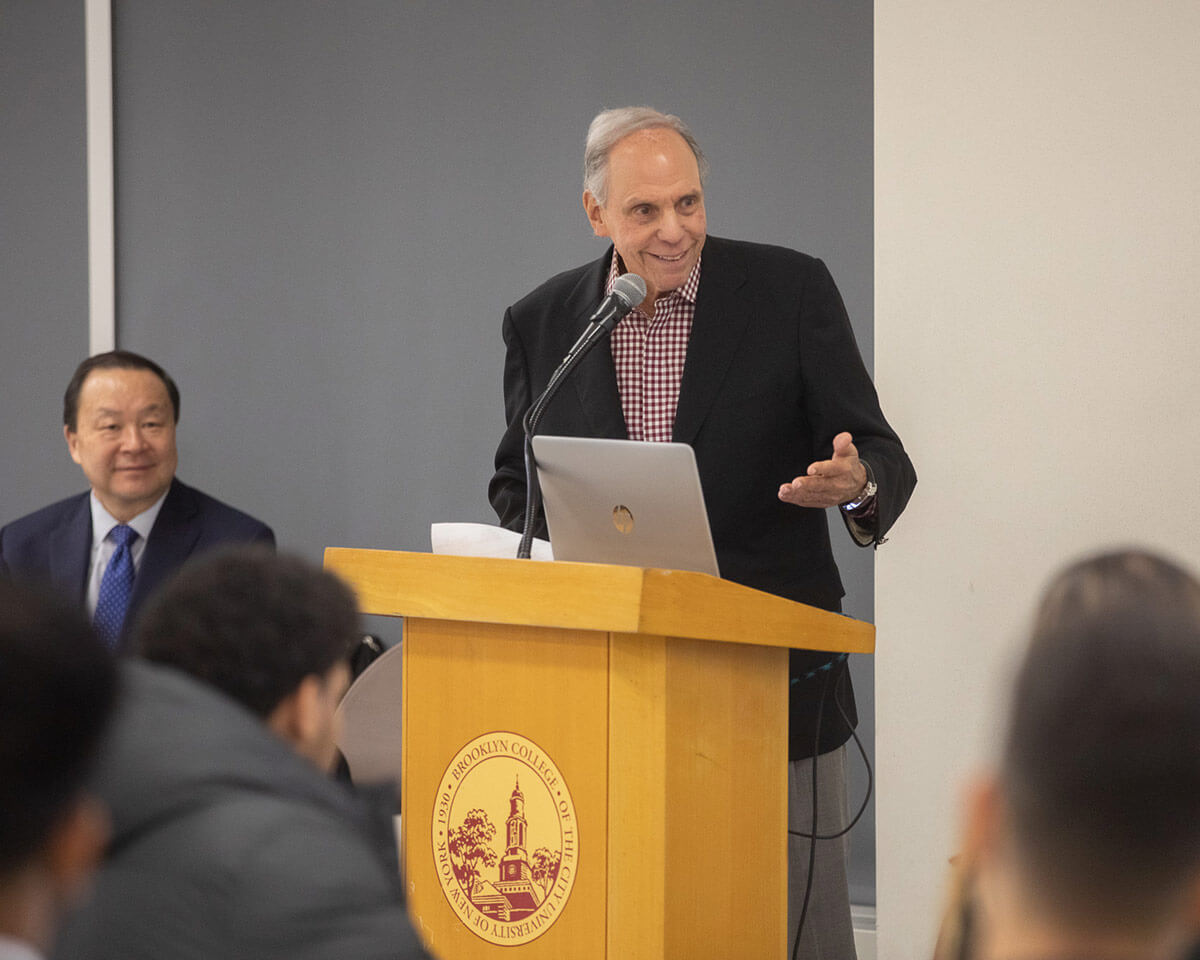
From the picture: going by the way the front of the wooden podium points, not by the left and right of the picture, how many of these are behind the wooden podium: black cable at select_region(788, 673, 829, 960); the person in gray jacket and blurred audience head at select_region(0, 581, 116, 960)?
1

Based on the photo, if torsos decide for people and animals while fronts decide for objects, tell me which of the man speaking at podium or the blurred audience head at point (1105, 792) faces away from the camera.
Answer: the blurred audience head

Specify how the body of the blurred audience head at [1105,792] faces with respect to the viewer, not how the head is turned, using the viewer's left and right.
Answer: facing away from the viewer

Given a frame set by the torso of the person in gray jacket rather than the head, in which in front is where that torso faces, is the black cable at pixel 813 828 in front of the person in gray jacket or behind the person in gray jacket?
in front

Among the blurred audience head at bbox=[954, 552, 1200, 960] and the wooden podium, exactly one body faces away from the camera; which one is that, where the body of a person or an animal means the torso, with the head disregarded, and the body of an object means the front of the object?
the blurred audience head

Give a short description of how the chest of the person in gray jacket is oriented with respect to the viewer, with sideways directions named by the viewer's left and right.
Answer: facing away from the viewer and to the right of the viewer

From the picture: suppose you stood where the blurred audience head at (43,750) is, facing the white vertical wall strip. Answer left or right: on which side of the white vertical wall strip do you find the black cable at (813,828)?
right

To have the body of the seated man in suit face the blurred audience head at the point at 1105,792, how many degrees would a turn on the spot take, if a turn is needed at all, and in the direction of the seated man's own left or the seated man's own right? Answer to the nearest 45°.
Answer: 0° — they already face them

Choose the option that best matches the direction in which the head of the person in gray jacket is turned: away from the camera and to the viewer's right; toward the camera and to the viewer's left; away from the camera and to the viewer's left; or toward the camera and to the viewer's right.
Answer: away from the camera and to the viewer's right

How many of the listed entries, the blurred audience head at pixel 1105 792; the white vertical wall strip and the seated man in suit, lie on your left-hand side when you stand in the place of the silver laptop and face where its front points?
2

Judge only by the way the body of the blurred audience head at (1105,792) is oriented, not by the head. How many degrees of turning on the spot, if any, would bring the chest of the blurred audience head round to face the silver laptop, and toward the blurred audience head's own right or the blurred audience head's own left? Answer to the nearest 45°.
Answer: approximately 45° to the blurred audience head's own left

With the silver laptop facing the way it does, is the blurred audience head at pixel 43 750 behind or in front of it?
behind

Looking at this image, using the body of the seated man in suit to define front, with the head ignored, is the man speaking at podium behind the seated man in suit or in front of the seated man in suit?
in front
